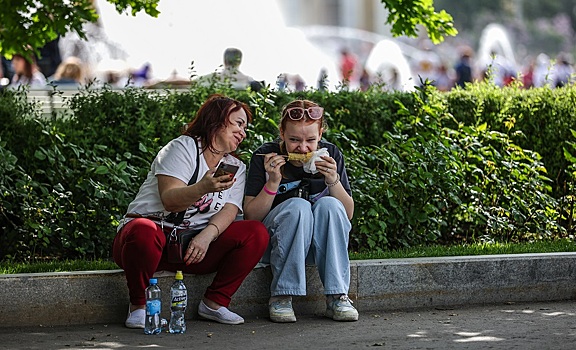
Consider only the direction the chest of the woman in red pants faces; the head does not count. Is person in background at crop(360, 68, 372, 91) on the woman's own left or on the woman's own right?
on the woman's own left

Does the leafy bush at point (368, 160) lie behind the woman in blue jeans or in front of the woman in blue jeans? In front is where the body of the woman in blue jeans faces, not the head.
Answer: behind

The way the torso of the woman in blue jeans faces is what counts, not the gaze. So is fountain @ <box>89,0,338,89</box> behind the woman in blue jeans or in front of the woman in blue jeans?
behind

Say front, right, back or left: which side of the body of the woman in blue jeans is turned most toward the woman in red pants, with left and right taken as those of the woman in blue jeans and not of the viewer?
right

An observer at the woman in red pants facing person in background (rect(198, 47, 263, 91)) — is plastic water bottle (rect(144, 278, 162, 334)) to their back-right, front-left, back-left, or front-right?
back-left

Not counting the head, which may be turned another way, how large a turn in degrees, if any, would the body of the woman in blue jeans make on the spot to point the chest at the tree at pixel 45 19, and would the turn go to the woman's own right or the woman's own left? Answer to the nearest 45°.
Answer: approximately 135° to the woman's own right

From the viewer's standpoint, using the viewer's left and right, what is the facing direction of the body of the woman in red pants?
facing the viewer and to the right of the viewer

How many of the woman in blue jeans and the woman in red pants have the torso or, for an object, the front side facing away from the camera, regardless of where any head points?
0

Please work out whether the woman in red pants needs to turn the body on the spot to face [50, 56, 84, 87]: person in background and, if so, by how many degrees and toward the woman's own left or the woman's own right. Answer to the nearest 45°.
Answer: approximately 135° to the woman's own left

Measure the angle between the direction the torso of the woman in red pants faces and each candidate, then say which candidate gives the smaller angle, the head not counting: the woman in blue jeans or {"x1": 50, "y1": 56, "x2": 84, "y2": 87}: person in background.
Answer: the woman in blue jeans

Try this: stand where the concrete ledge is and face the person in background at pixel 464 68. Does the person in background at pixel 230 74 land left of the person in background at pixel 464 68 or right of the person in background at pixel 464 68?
left
